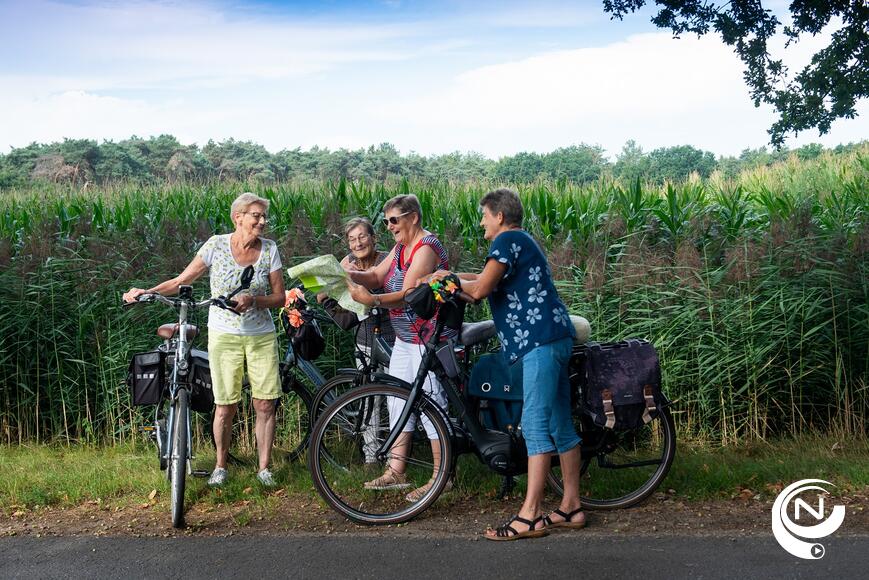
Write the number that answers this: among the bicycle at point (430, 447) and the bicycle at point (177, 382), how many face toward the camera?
1

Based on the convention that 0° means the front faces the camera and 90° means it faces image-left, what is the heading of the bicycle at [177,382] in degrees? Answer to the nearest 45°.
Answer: approximately 0°

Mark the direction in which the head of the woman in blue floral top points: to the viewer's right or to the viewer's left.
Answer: to the viewer's left

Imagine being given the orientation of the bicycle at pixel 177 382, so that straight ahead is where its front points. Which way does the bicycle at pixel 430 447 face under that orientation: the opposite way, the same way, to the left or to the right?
to the right

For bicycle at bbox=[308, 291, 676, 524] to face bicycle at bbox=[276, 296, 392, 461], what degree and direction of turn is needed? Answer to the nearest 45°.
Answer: approximately 45° to its right

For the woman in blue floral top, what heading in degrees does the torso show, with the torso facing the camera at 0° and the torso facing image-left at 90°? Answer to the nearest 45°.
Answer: approximately 90°

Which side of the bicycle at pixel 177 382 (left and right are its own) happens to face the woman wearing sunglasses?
left

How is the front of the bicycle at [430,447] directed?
to the viewer's left
